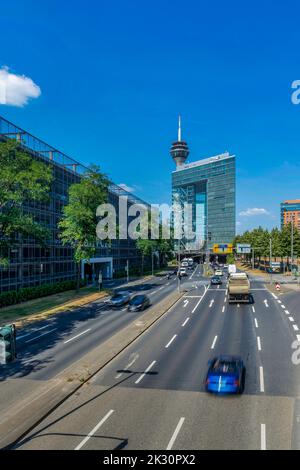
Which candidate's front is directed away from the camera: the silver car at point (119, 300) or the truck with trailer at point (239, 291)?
the truck with trailer

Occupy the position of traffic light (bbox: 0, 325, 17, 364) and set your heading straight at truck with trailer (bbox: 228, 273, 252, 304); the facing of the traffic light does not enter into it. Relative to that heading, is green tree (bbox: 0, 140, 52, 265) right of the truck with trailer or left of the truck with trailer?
left

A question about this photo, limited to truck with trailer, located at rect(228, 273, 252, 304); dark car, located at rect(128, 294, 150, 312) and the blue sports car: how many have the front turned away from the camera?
2

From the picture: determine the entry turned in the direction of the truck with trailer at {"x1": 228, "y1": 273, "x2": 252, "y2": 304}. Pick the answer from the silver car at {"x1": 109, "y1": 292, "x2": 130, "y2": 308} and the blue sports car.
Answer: the blue sports car

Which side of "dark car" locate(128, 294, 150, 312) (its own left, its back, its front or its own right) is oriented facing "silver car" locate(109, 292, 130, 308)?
right

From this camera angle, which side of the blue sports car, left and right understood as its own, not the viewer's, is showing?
back

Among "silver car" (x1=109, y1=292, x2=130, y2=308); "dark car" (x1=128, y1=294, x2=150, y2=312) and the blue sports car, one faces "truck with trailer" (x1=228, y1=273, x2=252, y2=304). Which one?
the blue sports car

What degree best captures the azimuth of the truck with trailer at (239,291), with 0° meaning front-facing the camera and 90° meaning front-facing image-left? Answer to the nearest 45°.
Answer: approximately 180°

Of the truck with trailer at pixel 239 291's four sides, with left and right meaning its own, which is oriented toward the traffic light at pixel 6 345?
back

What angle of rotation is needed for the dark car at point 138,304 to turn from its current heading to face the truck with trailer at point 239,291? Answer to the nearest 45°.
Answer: approximately 135° to its left

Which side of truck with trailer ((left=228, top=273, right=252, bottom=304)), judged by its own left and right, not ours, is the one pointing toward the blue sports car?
back

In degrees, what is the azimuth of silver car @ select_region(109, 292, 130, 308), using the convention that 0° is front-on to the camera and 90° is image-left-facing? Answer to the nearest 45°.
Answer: approximately 45°

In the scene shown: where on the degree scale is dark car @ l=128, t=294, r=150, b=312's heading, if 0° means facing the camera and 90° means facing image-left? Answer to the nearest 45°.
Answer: approximately 45°

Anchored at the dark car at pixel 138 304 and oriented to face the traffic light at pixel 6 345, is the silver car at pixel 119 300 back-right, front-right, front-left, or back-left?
back-right
